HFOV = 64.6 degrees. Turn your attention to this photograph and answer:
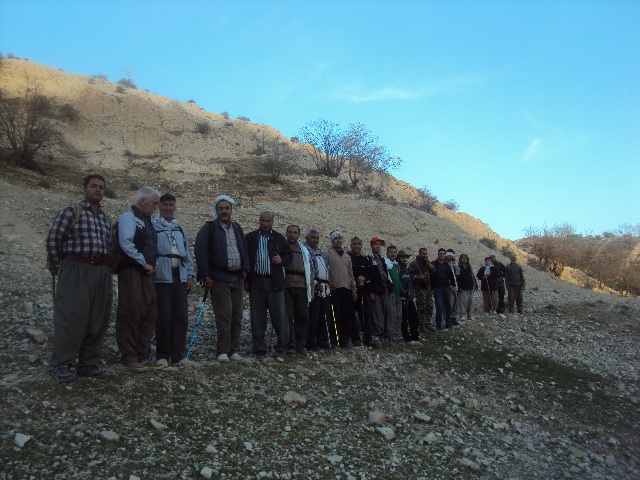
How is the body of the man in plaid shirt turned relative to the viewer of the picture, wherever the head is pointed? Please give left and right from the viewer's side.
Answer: facing the viewer and to the right of the viewer

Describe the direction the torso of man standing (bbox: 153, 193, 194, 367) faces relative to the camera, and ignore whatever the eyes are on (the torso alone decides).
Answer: toward the camera

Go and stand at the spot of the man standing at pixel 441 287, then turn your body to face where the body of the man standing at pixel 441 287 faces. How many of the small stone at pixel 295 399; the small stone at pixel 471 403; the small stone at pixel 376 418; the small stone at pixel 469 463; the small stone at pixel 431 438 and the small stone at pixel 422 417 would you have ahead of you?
6

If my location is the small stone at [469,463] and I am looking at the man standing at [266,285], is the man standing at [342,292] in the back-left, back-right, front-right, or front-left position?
front-right

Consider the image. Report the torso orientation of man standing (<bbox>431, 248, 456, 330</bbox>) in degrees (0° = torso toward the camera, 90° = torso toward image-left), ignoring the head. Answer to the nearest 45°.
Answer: approximately 0°

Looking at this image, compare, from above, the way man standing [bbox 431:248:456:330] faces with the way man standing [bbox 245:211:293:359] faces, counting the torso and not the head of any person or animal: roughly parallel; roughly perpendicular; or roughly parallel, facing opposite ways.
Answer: roughly parallel

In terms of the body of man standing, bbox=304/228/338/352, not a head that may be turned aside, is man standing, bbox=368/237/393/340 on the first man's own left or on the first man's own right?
on the first man's own left
